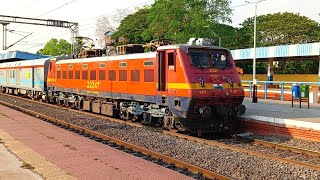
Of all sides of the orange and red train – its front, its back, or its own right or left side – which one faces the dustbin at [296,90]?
left

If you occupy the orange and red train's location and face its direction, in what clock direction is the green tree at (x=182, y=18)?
The green tree is roughly at 8 o'clock from the orange and red train.

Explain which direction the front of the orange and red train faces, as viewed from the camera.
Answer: facing the viewer and to the right of the viewer

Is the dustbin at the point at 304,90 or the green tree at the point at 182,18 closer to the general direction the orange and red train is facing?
the dustbin
